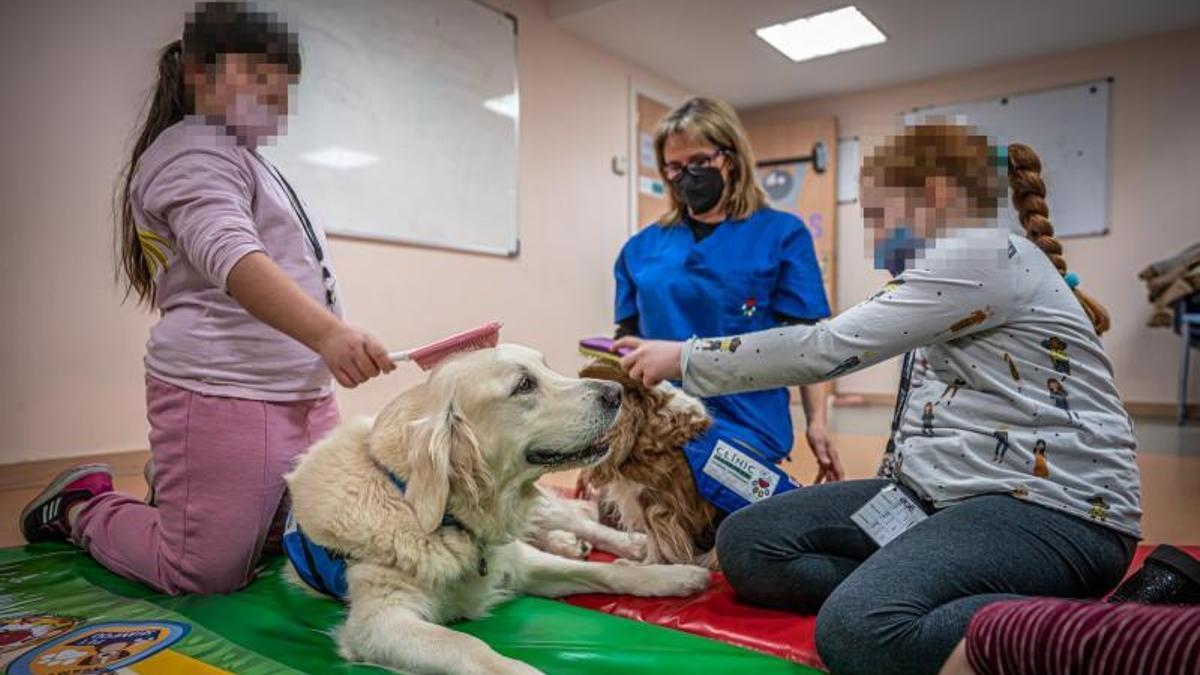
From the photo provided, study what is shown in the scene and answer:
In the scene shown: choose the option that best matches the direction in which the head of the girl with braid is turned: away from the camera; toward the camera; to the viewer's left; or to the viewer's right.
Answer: to the viewer's left

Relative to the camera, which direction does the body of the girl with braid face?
to the viewer's left

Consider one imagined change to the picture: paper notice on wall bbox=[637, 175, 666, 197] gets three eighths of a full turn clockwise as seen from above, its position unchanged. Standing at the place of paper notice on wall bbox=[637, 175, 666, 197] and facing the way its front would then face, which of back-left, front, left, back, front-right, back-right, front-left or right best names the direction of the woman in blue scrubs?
left

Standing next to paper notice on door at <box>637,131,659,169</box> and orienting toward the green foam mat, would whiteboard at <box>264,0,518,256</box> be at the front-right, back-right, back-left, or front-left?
front-right

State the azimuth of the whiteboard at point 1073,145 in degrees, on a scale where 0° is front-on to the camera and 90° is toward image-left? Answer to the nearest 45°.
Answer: approximately 45°

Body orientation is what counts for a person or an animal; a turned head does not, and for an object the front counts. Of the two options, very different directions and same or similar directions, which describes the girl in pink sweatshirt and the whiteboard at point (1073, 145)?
very different directions

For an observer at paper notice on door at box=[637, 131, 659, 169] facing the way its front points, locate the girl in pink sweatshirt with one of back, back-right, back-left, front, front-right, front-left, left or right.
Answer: front-right

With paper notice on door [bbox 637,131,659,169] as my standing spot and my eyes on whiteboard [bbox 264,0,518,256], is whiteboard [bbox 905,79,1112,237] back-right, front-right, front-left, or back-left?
back-left

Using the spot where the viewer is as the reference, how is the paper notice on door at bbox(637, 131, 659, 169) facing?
facing the viewer and to the right of the viewer

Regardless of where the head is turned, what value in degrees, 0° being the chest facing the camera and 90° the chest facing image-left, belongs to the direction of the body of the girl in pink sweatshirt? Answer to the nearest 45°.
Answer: approximately 270°

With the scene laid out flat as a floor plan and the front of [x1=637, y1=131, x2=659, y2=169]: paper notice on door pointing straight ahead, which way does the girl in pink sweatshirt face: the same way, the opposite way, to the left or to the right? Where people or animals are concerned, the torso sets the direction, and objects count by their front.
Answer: to the left

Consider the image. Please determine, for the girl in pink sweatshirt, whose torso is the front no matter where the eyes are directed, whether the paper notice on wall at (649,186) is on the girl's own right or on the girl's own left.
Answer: on the girl's own left
